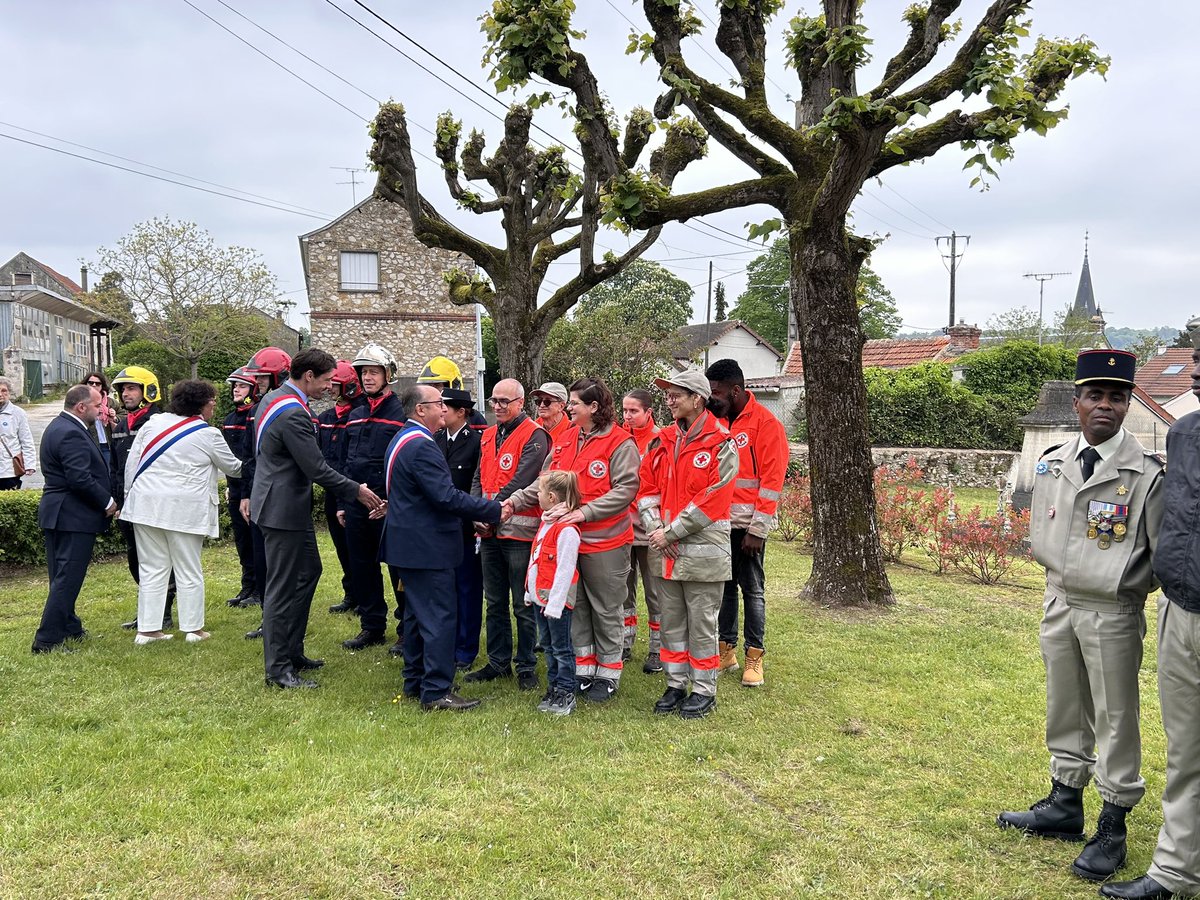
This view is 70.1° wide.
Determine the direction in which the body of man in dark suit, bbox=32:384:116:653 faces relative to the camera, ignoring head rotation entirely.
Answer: to the viewer's right

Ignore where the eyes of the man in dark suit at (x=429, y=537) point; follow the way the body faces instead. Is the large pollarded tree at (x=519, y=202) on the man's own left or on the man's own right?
on the man's own left

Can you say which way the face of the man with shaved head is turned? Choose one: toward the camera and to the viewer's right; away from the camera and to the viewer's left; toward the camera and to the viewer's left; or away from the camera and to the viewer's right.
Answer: toward the camera and to the viewer's left

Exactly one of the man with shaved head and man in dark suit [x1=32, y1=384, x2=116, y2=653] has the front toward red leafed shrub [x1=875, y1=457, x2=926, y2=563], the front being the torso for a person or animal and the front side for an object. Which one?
the man in dark suit

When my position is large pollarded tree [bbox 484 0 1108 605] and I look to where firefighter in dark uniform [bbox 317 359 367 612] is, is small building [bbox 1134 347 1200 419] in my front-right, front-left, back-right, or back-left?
back-right

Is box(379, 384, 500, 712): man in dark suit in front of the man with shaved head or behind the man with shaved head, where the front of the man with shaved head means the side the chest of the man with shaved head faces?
in front

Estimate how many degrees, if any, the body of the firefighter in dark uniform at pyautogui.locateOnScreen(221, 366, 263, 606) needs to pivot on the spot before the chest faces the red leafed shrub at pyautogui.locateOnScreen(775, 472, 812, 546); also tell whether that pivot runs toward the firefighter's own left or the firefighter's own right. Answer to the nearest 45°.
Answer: approximately 135° to the firefighter's own left

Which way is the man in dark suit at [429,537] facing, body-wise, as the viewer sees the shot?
to the viewer's right

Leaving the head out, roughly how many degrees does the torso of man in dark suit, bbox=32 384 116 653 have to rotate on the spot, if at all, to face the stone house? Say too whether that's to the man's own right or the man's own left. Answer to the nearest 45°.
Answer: approximately 45° to the man's own left

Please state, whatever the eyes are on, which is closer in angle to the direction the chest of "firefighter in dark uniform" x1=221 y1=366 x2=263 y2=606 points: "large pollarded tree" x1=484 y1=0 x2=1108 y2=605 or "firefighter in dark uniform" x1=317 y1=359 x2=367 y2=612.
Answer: the firefighter in dark uniform

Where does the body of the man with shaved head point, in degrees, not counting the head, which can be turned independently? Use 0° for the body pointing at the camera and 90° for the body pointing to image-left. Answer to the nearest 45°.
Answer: approximately 45°

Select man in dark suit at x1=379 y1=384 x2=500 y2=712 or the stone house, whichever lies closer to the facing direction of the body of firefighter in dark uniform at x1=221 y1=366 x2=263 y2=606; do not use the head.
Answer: the man in dark suit

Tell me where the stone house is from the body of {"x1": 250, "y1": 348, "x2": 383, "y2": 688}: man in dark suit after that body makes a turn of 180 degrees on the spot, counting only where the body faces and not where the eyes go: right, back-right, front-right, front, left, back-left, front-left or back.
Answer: right

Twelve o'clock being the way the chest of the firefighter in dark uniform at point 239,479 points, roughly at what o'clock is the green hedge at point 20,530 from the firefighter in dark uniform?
The green hedge is roughly at 3 o'clock from the firefighter in dark uniform.

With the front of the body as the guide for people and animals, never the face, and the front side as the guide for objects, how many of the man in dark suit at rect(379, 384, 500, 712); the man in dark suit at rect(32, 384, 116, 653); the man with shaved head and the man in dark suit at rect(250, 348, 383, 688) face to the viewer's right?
3

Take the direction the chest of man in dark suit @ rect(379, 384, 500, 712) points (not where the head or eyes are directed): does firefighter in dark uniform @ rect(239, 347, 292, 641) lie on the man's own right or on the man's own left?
on the man's own left

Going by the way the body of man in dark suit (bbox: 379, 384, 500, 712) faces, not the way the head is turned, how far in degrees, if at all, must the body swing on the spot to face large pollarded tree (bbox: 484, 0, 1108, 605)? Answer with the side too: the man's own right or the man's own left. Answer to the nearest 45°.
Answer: approximately 45° to the man's own left

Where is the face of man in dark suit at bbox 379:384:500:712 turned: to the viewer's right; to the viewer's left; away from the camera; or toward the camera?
to the viewer's right

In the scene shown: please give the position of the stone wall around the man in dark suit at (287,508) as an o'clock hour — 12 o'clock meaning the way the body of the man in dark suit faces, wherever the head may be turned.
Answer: The stone wall is roughly at 11 o'clock from the man in dark suit.
